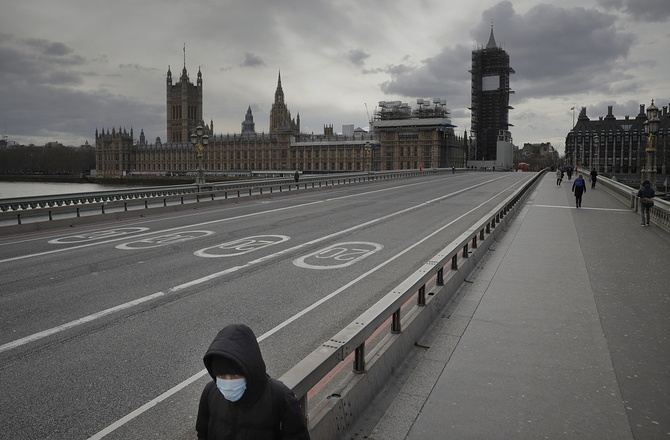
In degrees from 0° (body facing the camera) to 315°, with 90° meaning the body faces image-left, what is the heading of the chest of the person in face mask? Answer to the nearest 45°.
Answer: approximately 45°

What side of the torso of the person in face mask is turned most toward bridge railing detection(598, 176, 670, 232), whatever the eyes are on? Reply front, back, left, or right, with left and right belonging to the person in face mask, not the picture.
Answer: back

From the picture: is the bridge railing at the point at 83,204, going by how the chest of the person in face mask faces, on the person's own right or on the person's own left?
on the person's own right
